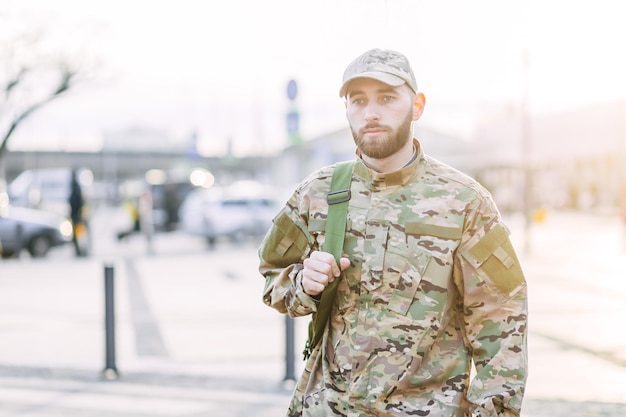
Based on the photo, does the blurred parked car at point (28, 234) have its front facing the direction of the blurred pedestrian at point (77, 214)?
yes

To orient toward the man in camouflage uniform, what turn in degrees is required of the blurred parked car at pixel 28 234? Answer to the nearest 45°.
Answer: approximately 90° to its right

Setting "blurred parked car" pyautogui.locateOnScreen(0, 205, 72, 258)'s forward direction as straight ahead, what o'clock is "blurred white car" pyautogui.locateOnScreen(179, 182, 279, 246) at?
The blurred white car is roughly at 11 o'clock from the blurred parked car.

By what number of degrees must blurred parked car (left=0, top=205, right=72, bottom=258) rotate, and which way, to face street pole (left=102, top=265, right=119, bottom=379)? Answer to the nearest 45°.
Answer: approximately 90° to its right

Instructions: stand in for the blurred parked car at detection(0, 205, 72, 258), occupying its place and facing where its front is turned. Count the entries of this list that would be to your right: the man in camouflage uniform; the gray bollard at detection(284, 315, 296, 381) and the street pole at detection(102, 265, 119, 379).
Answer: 3

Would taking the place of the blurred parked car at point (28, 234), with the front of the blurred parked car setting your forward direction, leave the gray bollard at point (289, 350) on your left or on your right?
on your right

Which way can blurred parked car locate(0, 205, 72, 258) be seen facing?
to the viewer's right

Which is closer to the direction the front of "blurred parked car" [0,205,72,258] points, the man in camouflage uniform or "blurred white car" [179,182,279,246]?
the blurred white car
